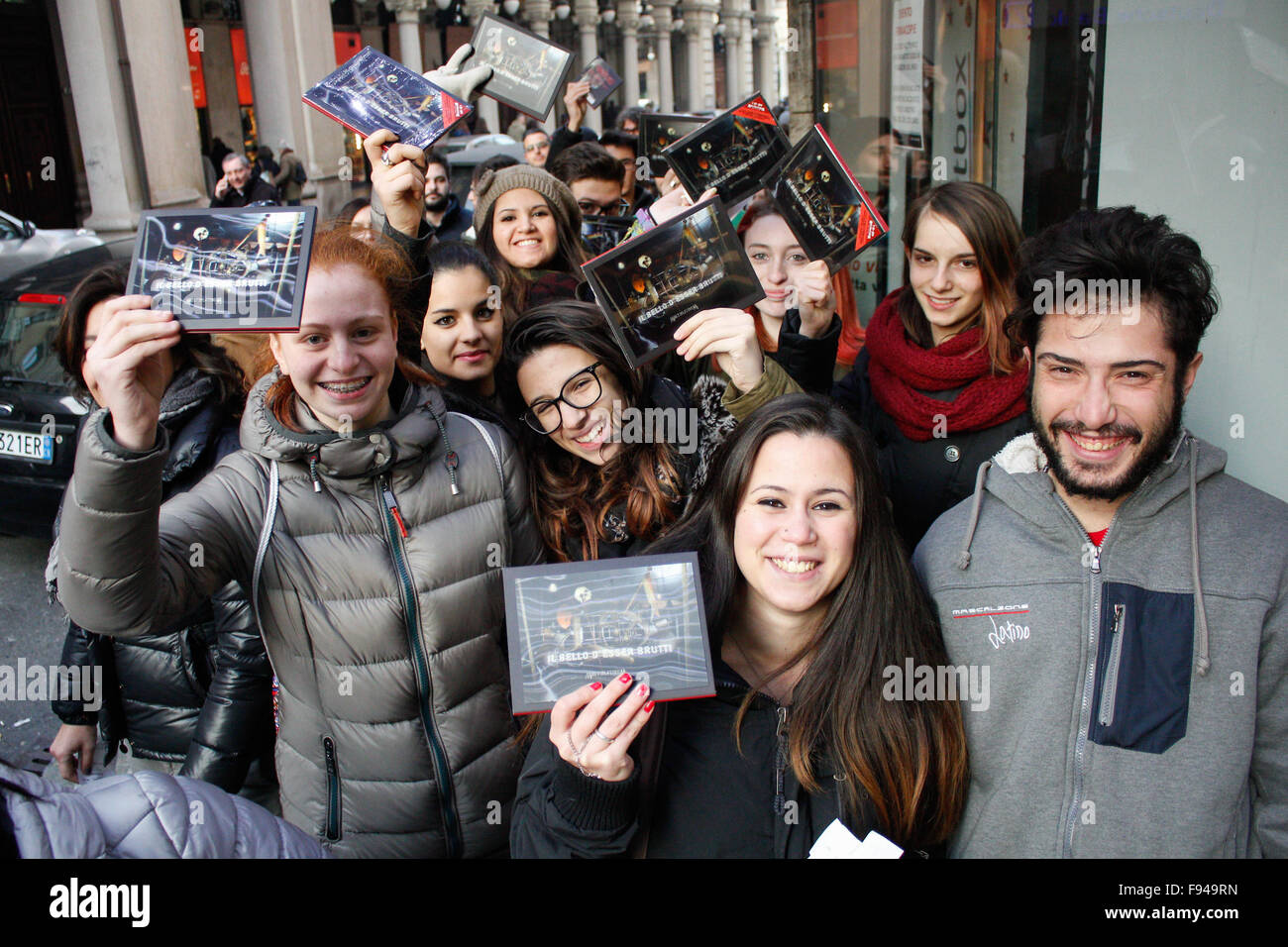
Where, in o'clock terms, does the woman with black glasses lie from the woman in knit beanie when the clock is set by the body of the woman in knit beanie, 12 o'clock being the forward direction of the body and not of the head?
The woman with black glasses is roughly at 12 o'clock from the woman in knit beanie.

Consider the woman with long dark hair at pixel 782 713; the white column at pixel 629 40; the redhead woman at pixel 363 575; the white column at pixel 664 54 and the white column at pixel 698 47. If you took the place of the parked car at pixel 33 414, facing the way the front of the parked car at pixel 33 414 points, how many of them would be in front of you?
3

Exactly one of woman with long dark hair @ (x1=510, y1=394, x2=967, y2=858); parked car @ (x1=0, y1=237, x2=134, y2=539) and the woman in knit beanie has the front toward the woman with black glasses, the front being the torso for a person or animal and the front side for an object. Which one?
the woman in knit beanie

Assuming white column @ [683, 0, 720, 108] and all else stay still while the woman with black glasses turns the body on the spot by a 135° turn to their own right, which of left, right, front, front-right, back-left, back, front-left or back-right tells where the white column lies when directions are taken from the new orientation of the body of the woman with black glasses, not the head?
front-right

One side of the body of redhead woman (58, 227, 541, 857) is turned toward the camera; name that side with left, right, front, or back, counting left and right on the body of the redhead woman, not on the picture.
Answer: front

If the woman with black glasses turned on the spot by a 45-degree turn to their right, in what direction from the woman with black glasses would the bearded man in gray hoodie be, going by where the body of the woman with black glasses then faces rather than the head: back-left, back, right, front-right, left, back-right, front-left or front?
left

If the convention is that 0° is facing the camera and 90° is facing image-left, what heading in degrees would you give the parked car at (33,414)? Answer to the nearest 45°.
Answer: approximately 225°

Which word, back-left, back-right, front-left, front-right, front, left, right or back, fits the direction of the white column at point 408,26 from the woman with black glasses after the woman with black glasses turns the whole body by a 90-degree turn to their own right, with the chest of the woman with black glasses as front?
right

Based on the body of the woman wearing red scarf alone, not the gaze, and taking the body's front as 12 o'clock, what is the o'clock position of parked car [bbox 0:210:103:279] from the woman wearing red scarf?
The parked car is roughly at 4 o'clock from the woman wearing red scarf.

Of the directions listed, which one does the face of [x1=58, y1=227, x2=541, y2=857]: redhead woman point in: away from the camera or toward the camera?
toward the camera

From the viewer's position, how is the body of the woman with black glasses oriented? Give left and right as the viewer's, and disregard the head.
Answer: facing the viewer

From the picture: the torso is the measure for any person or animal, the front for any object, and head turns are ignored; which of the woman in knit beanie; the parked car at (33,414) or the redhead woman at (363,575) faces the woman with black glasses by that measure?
the woman in knit beanie

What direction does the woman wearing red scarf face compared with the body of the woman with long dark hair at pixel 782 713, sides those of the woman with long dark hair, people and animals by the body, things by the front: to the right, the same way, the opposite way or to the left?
the same way

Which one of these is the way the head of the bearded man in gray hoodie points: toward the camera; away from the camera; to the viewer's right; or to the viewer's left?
toward the camera

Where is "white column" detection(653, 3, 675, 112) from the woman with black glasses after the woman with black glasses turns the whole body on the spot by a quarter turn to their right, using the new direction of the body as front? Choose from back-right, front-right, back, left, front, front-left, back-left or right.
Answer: right

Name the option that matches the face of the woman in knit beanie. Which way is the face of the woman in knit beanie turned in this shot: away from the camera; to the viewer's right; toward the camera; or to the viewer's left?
toward the camera

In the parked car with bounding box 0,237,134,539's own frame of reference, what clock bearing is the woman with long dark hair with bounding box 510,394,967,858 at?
The woman with long dark hair is roughly at 4 o'clock from the parked car.

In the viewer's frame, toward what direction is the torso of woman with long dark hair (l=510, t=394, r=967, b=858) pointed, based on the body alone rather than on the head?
toward the camera

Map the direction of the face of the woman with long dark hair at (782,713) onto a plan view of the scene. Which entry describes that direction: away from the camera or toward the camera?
toward the camera

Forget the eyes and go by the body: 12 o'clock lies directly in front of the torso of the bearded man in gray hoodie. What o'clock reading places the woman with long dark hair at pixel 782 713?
The woman with long dark hair is roughly at 2 o'clock from the bearded man in gray hoodie.

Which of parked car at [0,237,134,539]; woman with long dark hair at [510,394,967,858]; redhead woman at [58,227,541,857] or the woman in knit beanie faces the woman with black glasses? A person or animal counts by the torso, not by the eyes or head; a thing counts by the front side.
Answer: the woman in knit beanie

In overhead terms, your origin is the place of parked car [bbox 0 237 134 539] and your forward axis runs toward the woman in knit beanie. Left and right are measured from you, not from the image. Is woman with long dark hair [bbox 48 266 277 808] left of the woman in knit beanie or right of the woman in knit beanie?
right

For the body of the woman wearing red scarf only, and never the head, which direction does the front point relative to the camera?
toward the camera

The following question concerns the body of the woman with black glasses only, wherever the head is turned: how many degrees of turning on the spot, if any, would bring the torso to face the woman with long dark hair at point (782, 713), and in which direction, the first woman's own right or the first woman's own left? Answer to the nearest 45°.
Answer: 0° — they already face them
